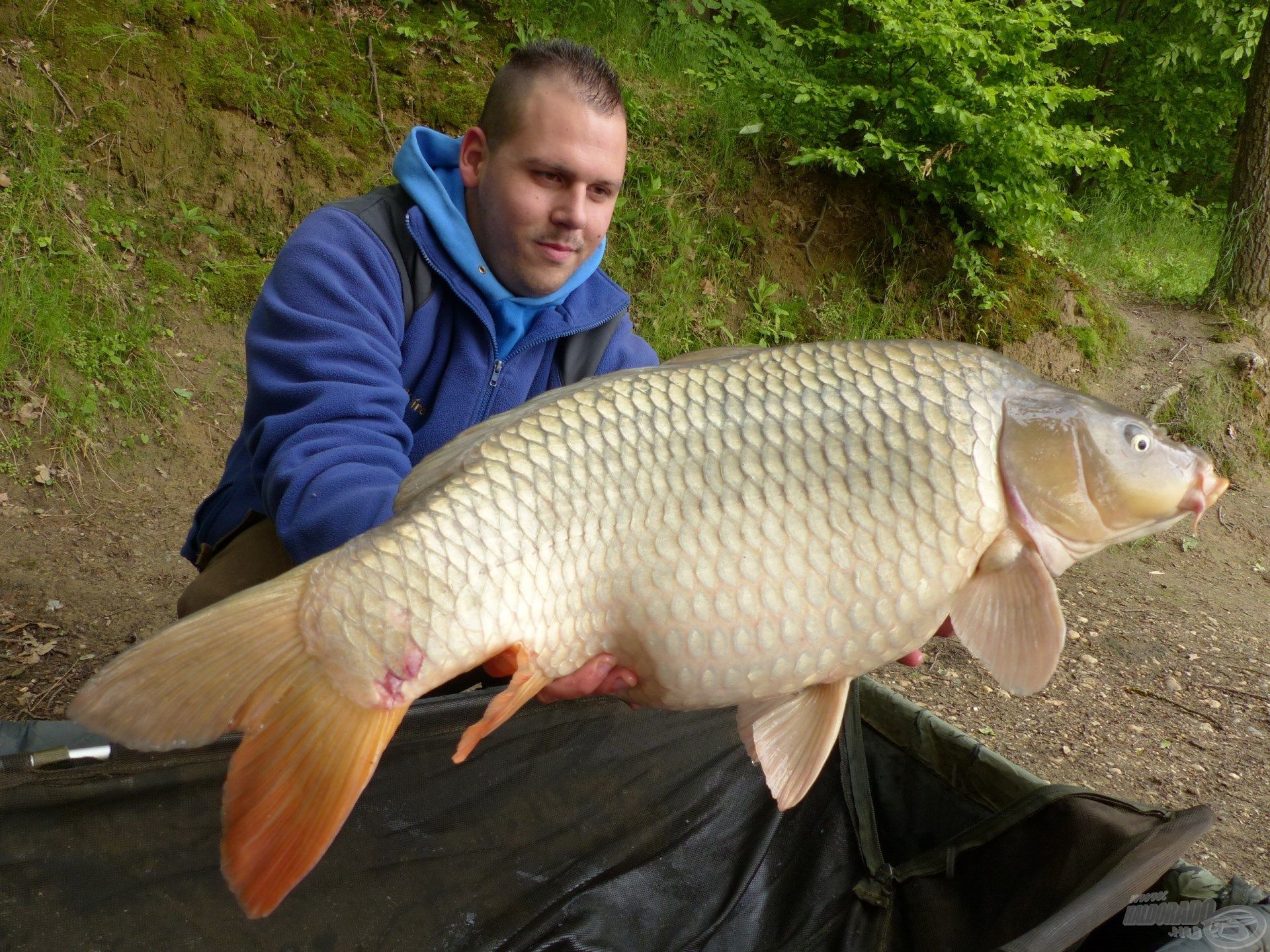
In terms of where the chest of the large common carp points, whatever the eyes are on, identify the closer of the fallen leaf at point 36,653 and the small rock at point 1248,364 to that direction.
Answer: the small rock

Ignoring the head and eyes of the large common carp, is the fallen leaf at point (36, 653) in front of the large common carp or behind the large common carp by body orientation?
behind

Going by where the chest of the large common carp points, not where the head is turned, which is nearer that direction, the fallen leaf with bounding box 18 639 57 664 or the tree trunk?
the tree trunk

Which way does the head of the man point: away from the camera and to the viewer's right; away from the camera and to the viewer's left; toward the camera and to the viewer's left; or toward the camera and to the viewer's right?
toward the camera and to the viewer's right

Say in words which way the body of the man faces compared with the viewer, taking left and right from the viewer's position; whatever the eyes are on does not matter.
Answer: facing the viewer and to the right of the viewer

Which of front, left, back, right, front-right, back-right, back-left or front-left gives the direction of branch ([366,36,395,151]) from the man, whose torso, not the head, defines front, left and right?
back-left

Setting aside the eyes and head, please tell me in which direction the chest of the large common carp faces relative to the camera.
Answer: to the viewer's right
